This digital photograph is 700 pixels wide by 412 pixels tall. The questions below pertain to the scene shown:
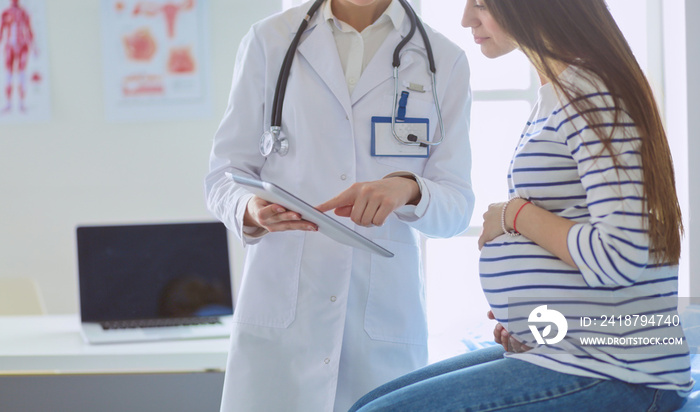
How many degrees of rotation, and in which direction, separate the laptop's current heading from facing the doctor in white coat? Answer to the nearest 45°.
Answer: approximately 45° to its left

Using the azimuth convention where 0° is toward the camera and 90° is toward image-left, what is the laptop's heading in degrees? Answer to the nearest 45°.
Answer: approximately 0°

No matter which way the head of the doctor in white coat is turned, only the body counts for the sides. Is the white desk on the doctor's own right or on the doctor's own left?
on the doctor's own right

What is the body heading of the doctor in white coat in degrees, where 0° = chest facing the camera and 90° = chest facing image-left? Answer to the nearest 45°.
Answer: approximately 0°

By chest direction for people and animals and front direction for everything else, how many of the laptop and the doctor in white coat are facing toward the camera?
2
